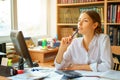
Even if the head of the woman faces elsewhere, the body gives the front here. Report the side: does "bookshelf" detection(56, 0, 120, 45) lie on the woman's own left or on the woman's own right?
on the woman's own right

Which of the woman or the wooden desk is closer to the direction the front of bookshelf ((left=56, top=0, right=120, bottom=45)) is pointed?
the woman

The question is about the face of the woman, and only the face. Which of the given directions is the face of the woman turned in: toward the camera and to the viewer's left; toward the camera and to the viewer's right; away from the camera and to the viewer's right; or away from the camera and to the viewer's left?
toward the camera and to the viewer's left

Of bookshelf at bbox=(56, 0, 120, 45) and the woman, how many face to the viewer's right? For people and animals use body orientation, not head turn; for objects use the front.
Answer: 0

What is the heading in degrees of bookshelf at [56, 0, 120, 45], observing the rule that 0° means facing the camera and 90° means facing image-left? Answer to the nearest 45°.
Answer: approximately 0°

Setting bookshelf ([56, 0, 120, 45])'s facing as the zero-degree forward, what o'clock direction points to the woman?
The woman is roughly at 12 o'clock from the bookshelf.

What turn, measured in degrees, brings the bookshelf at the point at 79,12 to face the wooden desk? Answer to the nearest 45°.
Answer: approximately 45° to its right
